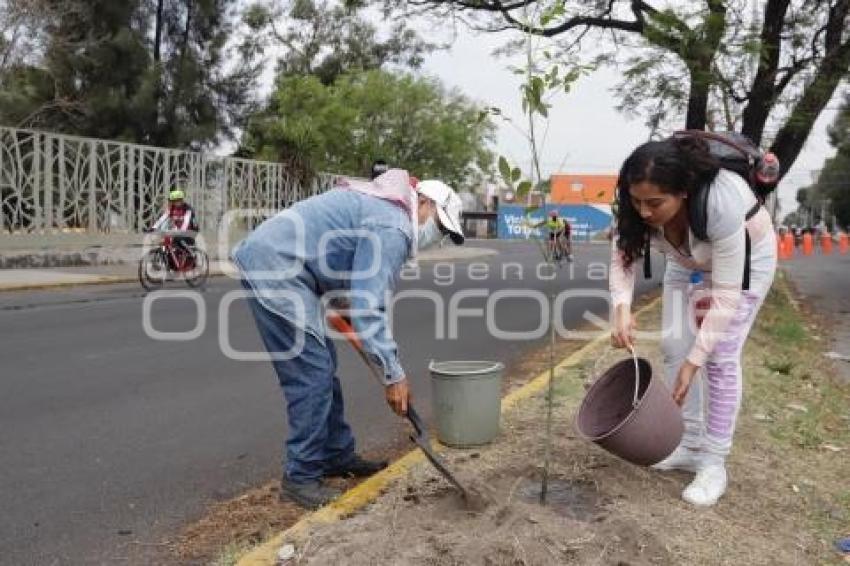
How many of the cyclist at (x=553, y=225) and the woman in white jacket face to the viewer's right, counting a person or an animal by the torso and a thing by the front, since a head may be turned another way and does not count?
0

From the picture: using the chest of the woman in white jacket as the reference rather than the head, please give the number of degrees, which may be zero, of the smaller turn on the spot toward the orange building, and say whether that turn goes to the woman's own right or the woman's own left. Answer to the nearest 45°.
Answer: approximately 90° to the woman's own right

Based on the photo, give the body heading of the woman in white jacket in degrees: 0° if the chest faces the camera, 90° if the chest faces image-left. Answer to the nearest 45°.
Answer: approximately 45°

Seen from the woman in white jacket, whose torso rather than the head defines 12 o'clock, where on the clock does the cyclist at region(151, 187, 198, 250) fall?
The cyclist is roughly at 3 o'clock from the woman in white jacket.

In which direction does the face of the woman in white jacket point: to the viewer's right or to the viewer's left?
to the viewer's left

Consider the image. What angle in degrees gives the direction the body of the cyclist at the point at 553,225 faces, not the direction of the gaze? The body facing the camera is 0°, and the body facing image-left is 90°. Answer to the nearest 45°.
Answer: approximately 0°

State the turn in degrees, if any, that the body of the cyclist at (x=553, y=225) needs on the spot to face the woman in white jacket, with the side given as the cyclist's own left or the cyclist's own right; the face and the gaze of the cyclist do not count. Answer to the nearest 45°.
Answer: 0° — they already face them

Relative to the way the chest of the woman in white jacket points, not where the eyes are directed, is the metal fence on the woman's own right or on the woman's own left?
on the woman's own right

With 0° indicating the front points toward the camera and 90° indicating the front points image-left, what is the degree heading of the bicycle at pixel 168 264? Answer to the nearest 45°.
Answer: approximately 45°
